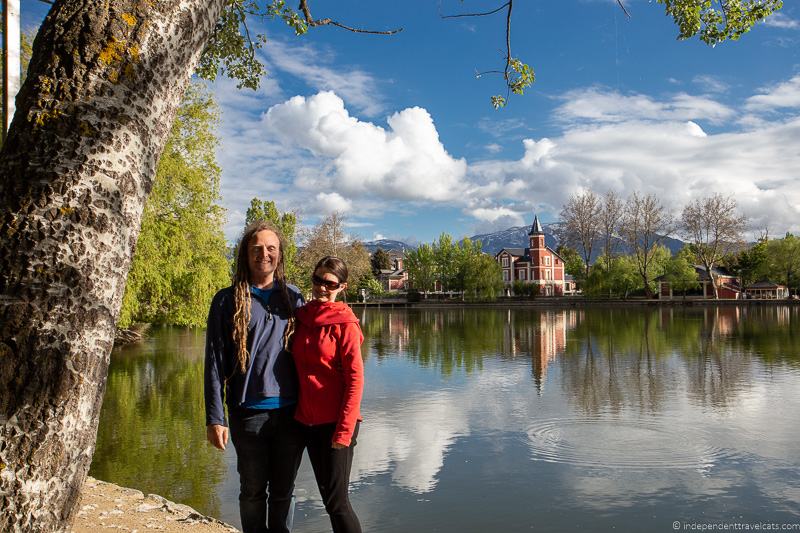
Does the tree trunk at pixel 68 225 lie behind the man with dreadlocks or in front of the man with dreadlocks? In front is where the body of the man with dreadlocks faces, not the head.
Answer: in front

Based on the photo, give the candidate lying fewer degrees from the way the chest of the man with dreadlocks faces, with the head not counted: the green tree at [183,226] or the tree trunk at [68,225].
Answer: the tree trunk

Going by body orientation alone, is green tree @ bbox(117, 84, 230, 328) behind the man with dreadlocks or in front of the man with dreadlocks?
behind

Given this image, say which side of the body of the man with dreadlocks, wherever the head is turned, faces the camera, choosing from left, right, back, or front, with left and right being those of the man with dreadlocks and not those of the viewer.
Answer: front

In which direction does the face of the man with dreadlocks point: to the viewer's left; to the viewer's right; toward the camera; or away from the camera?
toward the camera
